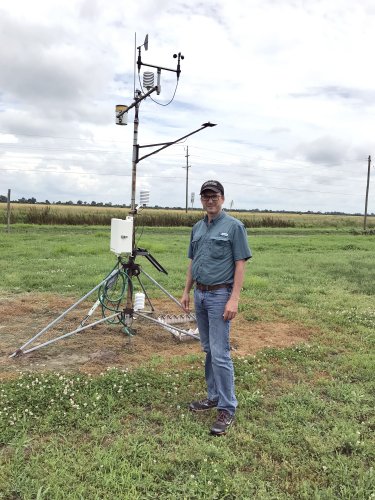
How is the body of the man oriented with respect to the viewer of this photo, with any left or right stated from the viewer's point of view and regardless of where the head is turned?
facing the viewer and to the left of the viewer

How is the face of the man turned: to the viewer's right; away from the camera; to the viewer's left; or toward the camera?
toward the camera
